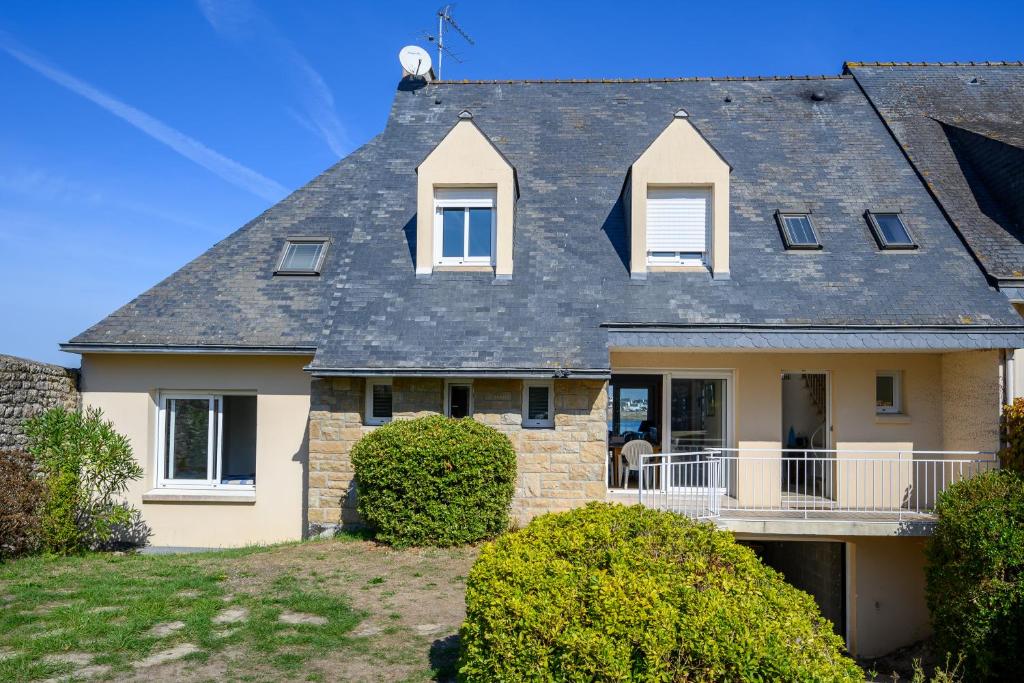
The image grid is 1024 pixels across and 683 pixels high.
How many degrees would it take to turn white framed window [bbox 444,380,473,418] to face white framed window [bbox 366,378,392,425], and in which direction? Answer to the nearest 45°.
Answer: approximately 90° to its right

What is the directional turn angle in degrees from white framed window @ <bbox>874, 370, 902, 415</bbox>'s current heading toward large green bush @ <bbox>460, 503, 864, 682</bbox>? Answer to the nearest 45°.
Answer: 0° — it already faces it

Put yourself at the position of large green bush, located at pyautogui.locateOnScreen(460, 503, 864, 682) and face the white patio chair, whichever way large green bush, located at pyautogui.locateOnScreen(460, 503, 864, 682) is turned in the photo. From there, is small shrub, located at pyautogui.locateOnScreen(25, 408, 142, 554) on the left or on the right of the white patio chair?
left

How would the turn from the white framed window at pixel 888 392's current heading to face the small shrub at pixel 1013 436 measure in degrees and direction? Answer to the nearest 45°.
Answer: approximately 45° to its left

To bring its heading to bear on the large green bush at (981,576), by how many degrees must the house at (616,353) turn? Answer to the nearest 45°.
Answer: approximately 45° to its left

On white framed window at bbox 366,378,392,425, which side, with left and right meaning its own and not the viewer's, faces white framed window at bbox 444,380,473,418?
left

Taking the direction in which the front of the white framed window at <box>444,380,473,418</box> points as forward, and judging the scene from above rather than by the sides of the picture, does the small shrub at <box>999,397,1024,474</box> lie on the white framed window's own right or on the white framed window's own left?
on the white framed window's own left

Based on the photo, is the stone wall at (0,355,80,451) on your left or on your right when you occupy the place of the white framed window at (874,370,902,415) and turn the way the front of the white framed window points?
on your right
